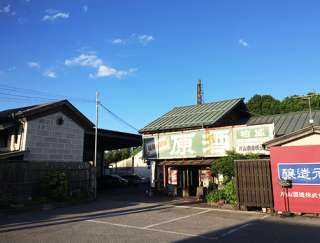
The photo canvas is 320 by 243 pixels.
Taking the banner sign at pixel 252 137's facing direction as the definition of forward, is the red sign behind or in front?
in front

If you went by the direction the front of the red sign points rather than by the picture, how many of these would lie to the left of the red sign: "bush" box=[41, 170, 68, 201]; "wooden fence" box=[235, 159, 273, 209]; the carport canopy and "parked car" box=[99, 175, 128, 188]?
0

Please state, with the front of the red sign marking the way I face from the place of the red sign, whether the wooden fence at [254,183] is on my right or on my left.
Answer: on my right

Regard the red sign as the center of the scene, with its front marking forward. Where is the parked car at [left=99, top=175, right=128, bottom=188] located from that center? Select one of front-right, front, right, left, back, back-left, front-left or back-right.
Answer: back-right

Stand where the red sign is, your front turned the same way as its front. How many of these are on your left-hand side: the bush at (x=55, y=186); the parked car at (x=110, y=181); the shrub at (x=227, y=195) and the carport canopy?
0

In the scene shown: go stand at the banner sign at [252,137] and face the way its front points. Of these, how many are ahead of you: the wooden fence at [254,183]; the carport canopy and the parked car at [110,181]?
1

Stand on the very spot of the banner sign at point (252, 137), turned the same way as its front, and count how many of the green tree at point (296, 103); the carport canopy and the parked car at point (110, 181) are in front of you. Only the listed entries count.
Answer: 0

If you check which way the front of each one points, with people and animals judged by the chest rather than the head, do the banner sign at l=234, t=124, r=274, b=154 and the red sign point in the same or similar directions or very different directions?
same or similar directions

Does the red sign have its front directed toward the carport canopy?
no

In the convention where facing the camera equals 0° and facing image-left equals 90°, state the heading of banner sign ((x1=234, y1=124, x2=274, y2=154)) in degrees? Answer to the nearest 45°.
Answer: approximately 0°

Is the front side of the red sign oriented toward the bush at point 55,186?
no

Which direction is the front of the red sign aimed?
toward the camera

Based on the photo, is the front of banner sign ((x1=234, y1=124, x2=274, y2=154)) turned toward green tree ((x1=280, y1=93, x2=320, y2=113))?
no

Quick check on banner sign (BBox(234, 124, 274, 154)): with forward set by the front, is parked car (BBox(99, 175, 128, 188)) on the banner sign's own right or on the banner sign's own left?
on the banner sign's own right

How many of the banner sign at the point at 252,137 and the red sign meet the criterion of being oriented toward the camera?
2
